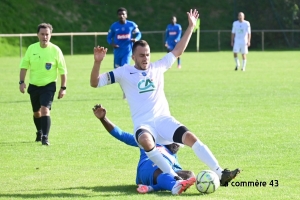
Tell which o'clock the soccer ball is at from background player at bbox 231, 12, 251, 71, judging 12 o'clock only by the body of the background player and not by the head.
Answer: The soccer ball is roughly at 12 o'clock from the background player.

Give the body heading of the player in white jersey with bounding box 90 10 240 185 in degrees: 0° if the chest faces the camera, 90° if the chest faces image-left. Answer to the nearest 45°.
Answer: approximately 0°

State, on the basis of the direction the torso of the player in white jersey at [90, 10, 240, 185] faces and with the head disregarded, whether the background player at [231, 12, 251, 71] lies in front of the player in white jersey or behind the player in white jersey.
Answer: behind

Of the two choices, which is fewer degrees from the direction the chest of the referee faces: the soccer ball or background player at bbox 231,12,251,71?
the soccer ball

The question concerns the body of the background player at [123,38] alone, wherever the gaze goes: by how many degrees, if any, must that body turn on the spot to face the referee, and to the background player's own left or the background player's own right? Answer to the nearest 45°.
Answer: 0° — they already face them

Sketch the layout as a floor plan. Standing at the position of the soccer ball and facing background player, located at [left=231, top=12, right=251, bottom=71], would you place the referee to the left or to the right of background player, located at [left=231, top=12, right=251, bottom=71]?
left

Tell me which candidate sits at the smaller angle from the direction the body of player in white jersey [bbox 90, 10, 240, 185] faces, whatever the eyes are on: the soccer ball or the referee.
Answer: the soccer ball
